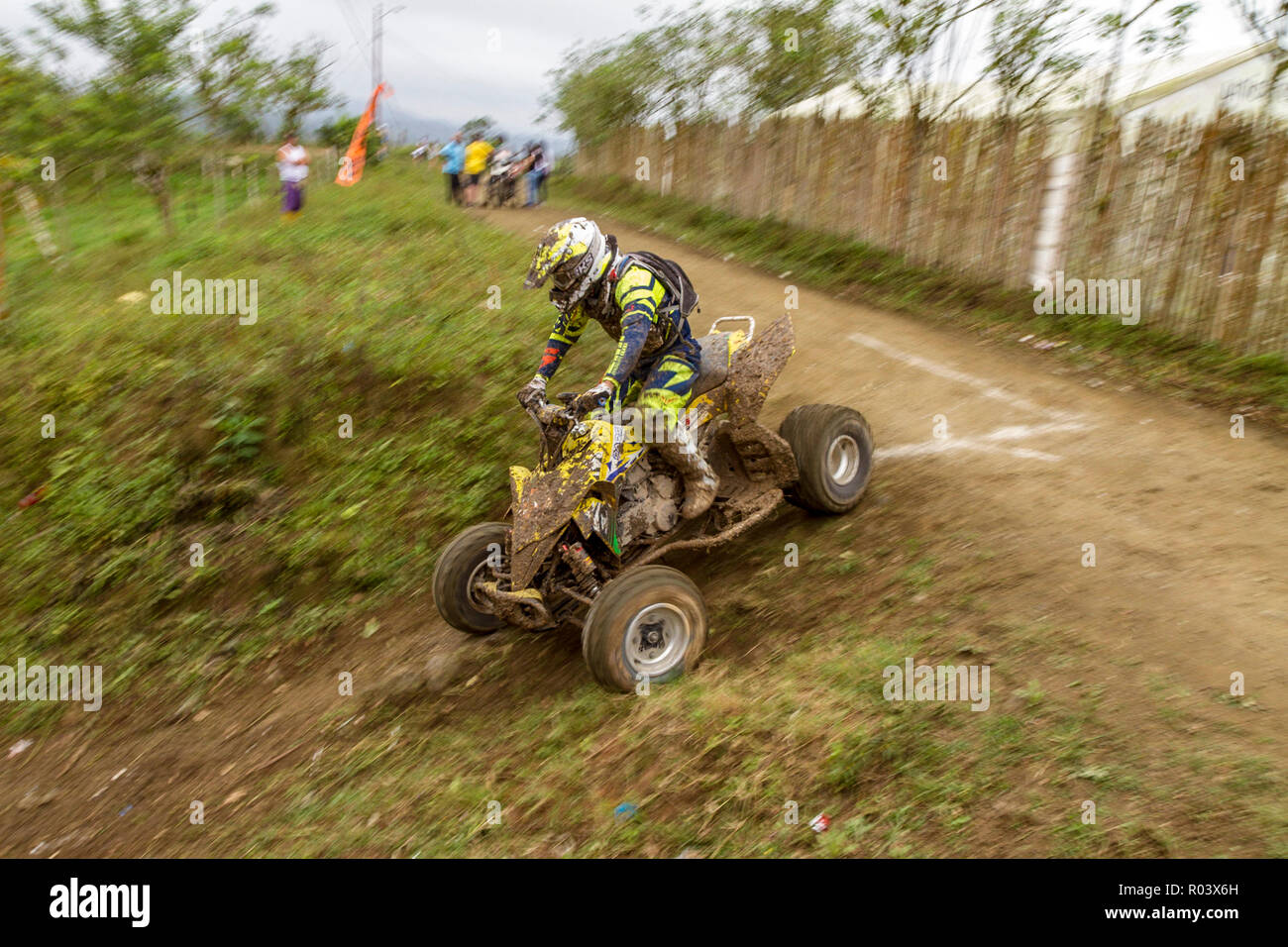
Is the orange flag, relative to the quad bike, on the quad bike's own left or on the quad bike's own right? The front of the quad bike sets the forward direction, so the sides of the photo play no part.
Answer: on the quad bike's own right

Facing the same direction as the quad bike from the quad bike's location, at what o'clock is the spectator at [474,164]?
The spectator is roughly at 4 o'clock from the quad bike.

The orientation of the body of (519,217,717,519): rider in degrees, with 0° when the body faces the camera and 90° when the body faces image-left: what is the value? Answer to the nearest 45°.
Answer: approximately 45°

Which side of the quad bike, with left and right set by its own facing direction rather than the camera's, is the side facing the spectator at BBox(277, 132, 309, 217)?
right

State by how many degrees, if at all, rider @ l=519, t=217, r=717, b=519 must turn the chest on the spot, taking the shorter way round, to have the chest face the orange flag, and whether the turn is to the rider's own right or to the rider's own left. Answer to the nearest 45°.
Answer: approximately 135° to the rider's own right

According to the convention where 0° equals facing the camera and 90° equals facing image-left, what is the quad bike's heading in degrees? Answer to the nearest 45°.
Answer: approximately 45°

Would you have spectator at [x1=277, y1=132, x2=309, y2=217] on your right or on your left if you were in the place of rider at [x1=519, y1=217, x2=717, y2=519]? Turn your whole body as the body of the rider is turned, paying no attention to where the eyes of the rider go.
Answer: on your right

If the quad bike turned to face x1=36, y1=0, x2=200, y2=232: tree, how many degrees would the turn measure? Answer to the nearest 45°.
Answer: approximately 90° to its right

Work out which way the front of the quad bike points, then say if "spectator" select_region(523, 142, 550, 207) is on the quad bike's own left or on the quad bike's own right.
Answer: on the quad bike's own right

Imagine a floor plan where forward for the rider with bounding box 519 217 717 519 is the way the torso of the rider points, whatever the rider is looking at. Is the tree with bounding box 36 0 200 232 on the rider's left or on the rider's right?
on the rider's right

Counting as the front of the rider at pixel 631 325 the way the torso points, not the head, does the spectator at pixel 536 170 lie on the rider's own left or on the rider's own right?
on the rider's own right
